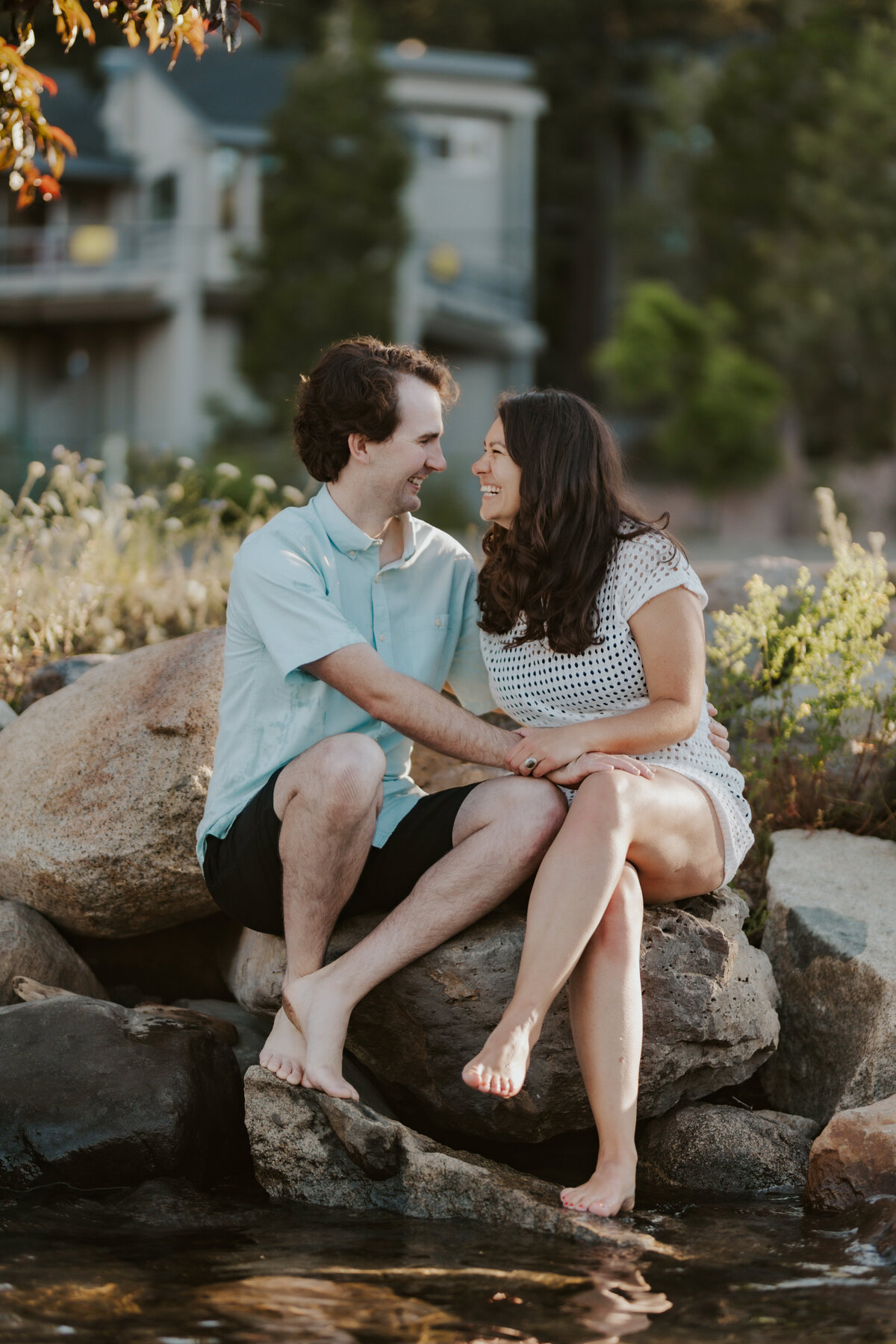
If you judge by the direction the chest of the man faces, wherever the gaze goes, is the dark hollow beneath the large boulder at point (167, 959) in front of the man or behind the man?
behind

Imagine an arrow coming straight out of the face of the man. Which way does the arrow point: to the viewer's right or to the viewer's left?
to the viewer's right

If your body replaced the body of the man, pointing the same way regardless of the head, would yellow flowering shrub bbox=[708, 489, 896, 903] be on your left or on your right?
on your left

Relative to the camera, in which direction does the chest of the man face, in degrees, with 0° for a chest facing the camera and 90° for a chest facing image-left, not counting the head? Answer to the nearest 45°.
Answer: approximately 315°

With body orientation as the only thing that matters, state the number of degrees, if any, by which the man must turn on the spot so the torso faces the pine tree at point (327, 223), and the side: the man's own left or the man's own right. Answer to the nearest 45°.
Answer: approximately 135° to the man's own left

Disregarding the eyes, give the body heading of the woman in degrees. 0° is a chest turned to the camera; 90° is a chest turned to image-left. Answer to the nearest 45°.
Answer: approximately 45°
